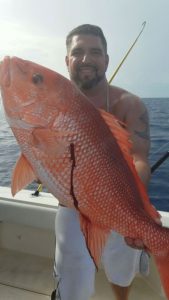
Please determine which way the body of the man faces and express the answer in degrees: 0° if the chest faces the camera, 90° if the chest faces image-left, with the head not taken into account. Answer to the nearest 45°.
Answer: approximately 0°
